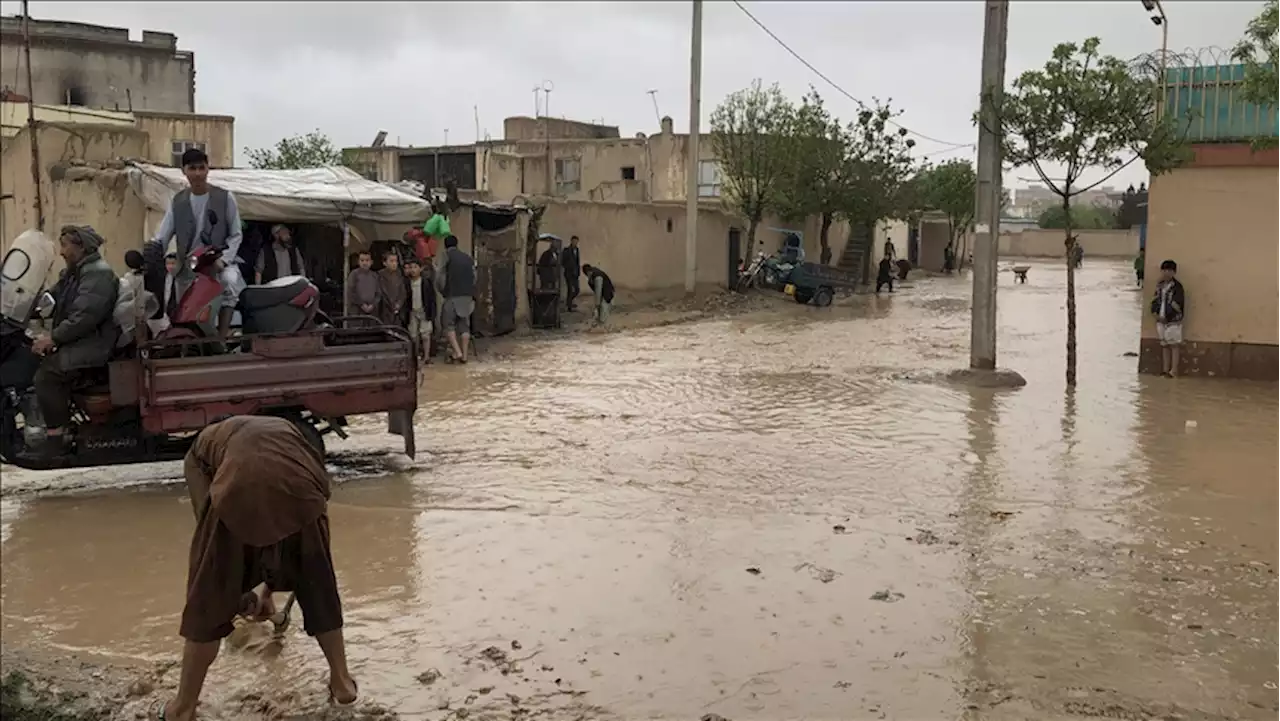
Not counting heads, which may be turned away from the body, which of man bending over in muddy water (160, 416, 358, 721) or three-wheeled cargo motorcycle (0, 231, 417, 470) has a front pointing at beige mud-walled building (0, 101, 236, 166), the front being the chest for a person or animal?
the man bending over in muddy water

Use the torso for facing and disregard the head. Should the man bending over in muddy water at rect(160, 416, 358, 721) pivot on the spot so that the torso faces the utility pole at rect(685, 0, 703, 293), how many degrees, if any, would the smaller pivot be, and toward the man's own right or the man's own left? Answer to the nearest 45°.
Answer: approximately 45° to the man's own right

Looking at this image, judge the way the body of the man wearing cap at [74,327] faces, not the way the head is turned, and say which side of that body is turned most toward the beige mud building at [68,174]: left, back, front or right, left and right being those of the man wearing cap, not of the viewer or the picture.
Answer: right

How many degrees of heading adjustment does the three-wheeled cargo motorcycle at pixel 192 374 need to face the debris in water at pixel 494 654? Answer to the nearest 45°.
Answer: approximately 90° to its left

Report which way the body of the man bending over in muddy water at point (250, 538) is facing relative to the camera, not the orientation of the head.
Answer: away from the camera

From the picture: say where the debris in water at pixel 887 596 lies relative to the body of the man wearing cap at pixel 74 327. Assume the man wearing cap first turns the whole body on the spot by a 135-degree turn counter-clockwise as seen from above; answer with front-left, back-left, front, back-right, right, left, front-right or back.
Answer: front

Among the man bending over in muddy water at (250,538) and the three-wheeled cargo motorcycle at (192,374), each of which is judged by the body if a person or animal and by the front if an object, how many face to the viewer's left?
1

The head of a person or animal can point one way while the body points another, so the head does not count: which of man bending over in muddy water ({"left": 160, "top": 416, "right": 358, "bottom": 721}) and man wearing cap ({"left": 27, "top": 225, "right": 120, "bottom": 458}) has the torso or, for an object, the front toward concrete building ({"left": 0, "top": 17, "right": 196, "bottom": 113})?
the man bending over in muddy water

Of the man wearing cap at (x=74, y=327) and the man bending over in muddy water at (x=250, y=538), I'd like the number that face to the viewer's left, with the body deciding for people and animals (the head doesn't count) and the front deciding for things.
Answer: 1

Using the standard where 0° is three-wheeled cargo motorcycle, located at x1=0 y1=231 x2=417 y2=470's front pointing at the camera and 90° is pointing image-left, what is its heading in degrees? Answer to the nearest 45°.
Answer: approximately 90°

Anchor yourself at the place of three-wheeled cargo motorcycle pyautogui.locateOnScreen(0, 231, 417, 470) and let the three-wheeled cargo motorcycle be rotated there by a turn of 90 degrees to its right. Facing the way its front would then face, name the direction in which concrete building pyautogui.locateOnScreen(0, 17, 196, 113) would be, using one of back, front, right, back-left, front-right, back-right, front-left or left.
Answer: front

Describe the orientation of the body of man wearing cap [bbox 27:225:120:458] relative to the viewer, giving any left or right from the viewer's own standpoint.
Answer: facing to the left of the viewer

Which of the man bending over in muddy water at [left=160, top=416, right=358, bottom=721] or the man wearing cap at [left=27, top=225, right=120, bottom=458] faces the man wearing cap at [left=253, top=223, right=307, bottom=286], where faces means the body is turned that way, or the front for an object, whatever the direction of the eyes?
the man bending over in muddy water

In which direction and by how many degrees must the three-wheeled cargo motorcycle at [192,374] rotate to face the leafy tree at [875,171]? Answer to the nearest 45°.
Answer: approximately 135° to its right
